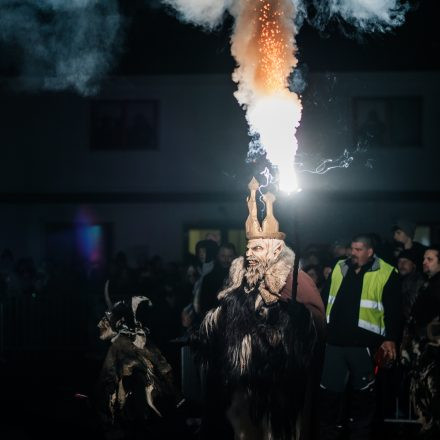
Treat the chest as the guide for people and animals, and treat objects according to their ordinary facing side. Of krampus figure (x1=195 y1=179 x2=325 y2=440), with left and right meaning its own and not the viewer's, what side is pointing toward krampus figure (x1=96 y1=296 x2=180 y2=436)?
right

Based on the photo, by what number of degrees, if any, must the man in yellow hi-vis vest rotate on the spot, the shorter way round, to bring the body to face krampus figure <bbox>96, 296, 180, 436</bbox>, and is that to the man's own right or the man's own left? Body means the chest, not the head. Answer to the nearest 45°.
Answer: approximately 45° to the man's own right

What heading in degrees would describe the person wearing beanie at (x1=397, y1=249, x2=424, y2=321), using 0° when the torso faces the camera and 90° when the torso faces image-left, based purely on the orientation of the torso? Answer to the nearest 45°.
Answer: approximately 45°
